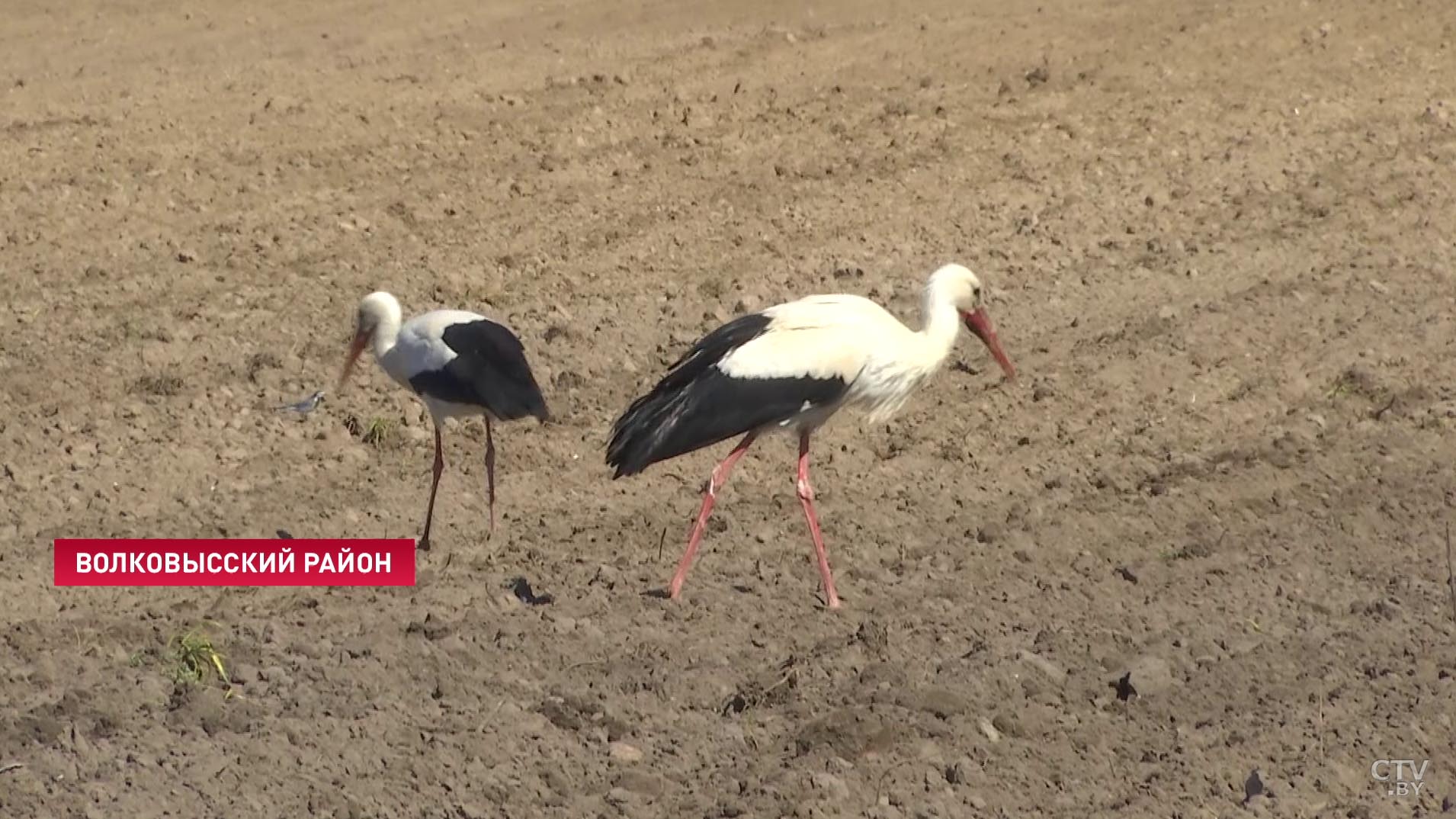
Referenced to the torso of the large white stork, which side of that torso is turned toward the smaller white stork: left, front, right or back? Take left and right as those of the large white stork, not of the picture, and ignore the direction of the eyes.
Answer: back

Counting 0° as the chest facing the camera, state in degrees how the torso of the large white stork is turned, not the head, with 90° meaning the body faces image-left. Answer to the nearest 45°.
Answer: approximately 270°

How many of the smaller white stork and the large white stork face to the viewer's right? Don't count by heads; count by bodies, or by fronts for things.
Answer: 1

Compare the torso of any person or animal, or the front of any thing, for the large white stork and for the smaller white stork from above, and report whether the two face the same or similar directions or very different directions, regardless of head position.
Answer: very different directions

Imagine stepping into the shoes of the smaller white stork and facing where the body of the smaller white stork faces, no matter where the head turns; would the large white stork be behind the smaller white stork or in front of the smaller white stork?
behind

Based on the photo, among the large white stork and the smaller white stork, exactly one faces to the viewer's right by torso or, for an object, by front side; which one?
the large white stork

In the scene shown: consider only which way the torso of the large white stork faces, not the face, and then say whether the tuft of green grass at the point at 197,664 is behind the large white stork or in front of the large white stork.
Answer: behind

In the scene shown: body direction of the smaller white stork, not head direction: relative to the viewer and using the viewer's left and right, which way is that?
facing to the left of the viewer
